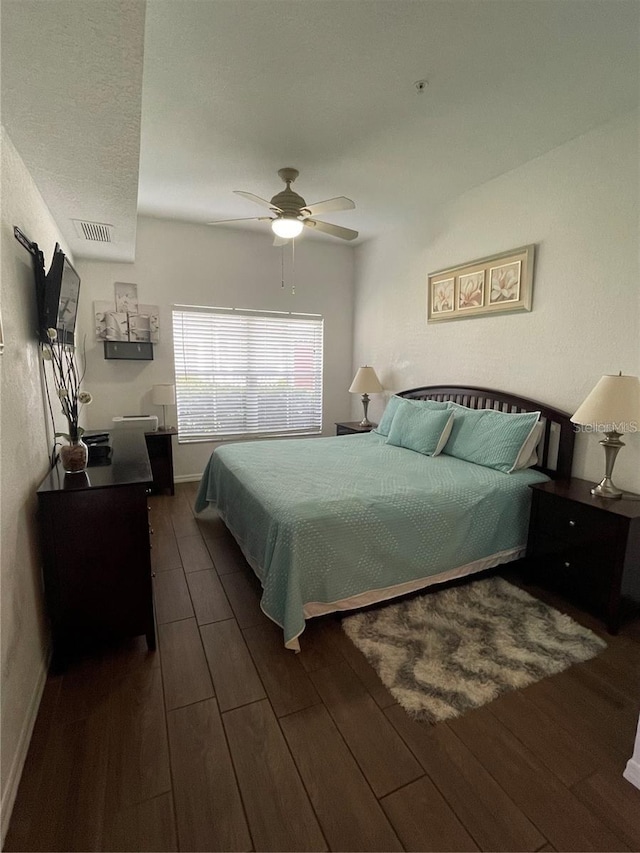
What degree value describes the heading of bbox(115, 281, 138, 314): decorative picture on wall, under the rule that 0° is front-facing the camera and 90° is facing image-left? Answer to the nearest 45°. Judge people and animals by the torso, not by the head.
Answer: approximately 0°

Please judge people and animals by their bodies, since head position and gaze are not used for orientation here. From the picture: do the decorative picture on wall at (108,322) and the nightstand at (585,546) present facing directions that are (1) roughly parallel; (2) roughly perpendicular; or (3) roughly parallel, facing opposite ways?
roughly perpendicular

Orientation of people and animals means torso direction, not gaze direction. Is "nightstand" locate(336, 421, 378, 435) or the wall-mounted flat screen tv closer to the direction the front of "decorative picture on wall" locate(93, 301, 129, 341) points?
the wall-mounted flat screen tv

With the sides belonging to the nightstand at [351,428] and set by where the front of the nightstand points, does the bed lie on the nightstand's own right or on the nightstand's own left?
on the nightstand's own left

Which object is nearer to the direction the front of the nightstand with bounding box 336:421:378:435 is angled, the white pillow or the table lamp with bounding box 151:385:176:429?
the table lamp

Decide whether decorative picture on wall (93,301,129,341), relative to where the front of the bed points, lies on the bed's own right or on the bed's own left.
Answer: on the bed's own right

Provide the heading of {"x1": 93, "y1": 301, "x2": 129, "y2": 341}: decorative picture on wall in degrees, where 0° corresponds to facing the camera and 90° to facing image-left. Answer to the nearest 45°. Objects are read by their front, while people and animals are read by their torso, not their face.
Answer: approximately 0°

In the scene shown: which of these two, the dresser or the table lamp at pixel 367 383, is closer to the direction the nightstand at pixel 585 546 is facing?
the dresser

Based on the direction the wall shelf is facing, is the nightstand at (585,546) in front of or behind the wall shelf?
in front

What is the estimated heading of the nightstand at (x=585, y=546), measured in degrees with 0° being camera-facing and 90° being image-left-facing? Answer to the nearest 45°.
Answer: approximately 45°

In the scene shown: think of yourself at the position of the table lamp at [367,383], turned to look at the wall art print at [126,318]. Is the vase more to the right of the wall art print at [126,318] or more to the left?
left
